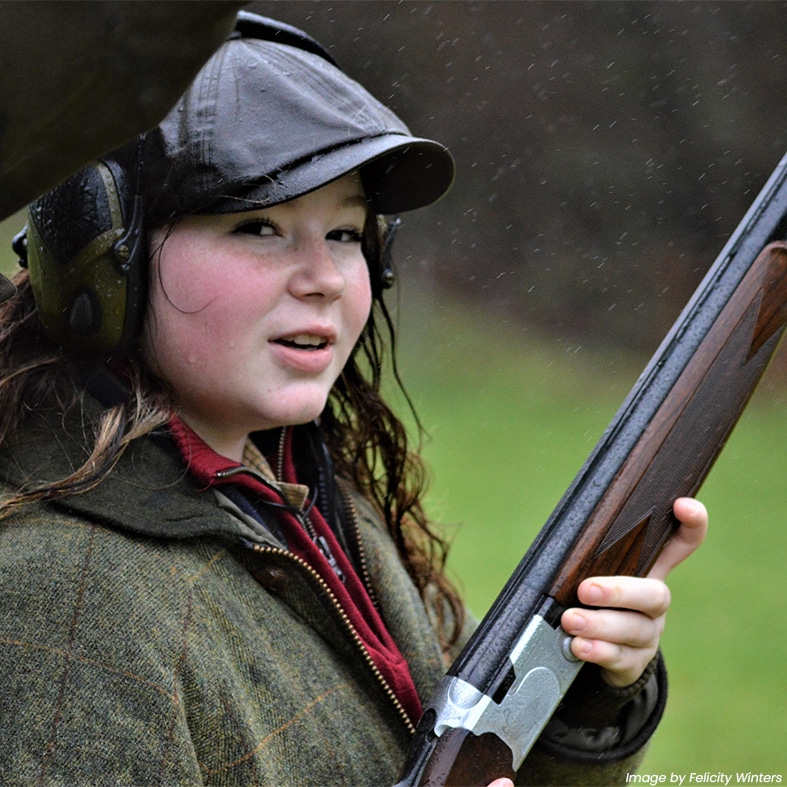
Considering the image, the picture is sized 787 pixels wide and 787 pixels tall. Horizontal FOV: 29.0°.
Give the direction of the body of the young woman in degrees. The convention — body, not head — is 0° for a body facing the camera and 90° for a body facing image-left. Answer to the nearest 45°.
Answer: approximately 315°
